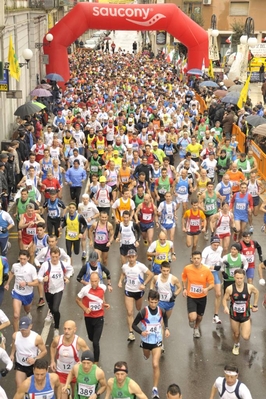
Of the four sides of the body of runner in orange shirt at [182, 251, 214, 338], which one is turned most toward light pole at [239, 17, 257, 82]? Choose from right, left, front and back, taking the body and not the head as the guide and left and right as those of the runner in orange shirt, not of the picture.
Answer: back

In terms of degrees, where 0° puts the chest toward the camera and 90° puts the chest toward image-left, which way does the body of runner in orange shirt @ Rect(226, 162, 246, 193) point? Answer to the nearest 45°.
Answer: approximately 0°

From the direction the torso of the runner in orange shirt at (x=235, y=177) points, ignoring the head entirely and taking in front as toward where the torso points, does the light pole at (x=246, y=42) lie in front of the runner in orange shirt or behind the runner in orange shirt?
behind

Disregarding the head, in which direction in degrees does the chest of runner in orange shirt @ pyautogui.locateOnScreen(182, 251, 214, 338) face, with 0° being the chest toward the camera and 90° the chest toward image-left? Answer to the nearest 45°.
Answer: approximately 0°

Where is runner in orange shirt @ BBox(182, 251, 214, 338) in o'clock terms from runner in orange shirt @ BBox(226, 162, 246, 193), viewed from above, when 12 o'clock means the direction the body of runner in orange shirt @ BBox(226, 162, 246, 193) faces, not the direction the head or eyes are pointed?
runner in orange shirt @ BBox(182, 251, 214, 338) is roughly at 12 o'clock from runner in orange shirt @ BBox(226, 162, 246, 193).

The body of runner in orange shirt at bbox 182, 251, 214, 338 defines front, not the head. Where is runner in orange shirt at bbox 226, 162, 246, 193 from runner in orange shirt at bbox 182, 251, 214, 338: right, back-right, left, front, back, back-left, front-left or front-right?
back

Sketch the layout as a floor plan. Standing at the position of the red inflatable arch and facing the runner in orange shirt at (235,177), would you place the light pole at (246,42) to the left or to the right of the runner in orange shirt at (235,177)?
left

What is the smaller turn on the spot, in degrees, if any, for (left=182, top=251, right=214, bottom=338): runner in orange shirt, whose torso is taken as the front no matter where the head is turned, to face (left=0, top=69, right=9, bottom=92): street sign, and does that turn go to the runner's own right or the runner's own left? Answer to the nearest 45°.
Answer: approximately 135° to the runner's own right

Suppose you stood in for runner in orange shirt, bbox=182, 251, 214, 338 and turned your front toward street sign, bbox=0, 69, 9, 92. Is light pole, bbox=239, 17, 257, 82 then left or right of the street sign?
right
